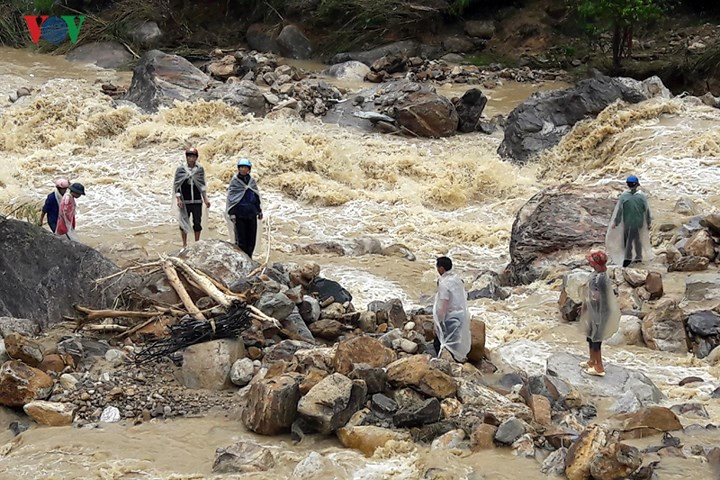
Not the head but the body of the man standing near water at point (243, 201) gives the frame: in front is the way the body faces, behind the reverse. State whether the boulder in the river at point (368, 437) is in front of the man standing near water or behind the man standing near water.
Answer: in front

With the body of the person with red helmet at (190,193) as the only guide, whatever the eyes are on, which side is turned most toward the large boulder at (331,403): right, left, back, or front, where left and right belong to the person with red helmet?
front

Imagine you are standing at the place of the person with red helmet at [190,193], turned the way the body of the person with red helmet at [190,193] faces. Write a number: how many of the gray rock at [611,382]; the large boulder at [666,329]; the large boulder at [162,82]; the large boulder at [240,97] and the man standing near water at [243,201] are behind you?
2

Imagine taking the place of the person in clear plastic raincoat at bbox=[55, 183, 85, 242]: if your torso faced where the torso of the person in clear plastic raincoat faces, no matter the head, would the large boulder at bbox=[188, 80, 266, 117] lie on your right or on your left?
on your left

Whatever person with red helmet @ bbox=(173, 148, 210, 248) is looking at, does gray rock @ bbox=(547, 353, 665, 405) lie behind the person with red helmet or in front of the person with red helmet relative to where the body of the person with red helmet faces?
in front

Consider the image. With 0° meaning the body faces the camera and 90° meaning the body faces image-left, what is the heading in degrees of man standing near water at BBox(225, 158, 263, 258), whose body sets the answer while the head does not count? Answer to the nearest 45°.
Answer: approximately 0°

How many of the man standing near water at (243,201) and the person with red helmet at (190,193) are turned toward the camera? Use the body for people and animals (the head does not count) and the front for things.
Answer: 2

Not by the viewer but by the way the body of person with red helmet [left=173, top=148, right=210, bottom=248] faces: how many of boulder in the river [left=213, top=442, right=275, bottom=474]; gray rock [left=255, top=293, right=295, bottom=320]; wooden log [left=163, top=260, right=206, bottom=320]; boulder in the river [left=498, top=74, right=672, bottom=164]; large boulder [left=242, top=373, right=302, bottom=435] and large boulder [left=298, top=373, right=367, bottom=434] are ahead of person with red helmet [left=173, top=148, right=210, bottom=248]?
5

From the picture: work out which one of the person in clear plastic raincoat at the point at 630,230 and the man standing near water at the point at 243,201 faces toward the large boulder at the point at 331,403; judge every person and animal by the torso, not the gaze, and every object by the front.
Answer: the man standing near water

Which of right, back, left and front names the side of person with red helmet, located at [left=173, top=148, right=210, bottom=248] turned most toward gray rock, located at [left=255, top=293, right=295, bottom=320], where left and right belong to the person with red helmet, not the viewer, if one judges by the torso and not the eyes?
front
